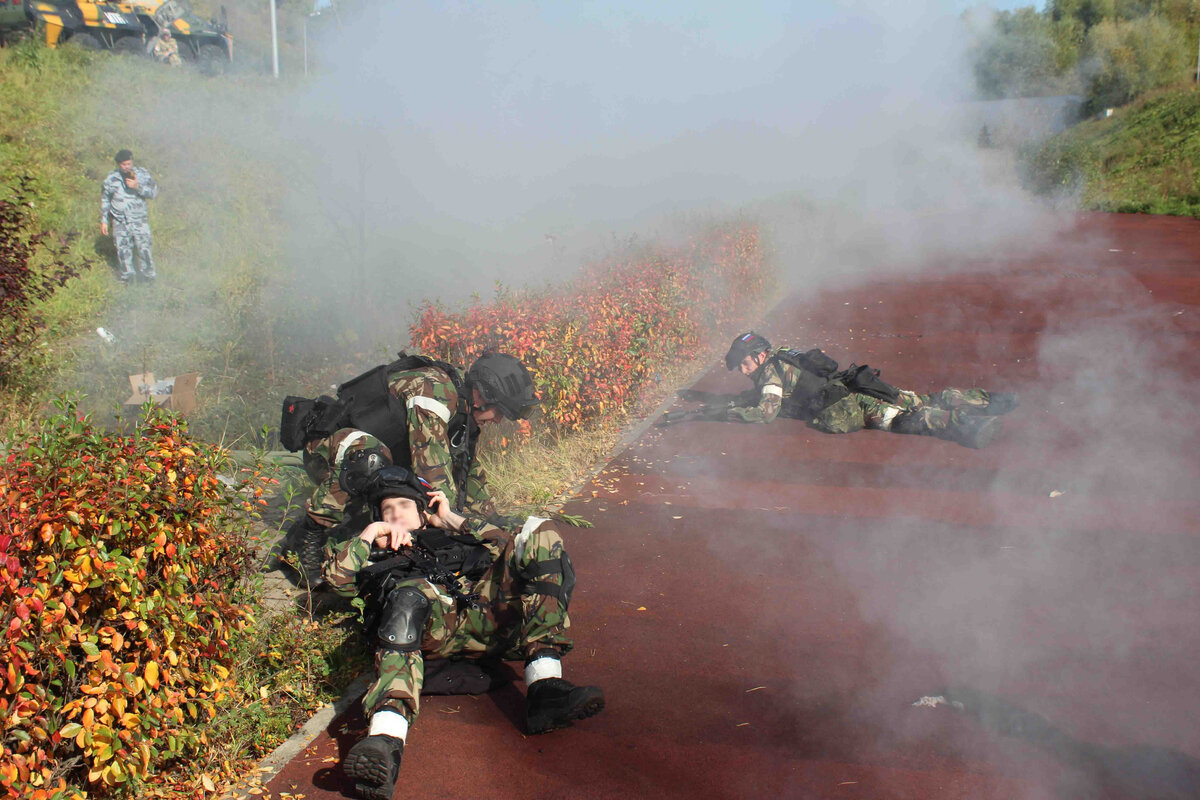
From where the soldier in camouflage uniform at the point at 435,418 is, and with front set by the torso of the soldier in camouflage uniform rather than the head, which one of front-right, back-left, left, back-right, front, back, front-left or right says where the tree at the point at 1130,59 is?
front-left

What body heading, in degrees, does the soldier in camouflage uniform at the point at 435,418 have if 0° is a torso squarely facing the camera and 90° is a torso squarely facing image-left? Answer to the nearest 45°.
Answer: approximately 270°

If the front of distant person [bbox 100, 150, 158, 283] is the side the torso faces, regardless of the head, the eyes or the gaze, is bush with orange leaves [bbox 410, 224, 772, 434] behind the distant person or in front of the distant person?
in front

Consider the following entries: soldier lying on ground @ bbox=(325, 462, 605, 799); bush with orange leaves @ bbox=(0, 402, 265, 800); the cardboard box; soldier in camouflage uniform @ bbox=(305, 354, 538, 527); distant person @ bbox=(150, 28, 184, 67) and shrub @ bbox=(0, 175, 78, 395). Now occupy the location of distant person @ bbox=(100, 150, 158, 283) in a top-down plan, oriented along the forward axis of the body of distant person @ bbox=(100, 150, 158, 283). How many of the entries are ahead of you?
5

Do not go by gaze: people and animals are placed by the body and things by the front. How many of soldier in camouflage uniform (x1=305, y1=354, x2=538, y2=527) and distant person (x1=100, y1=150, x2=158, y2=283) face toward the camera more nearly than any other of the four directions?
1

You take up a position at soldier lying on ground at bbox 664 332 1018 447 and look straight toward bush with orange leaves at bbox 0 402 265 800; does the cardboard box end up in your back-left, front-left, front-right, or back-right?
front-right

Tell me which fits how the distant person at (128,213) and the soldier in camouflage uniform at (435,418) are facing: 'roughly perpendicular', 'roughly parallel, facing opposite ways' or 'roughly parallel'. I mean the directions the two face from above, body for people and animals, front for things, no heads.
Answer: roughly perpendicular

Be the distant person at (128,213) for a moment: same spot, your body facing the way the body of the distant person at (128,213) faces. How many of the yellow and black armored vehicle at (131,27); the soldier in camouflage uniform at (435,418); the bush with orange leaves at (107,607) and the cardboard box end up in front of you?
3

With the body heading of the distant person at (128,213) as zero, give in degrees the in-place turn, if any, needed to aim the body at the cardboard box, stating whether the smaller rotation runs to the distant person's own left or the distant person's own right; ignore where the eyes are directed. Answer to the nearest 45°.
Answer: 0° — they already face it

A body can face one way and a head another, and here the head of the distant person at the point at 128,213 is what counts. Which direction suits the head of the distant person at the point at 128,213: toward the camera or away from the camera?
toward the camera

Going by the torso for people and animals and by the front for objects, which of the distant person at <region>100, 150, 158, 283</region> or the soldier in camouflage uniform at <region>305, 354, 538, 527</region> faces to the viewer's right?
the soldier in camouflage uniform

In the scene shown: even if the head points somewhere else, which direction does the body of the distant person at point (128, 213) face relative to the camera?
toward the camera

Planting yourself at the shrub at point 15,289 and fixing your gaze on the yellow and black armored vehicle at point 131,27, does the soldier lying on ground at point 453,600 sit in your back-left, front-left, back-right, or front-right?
back-right
